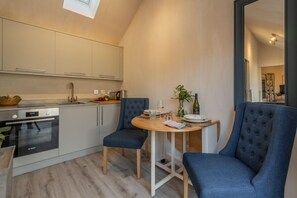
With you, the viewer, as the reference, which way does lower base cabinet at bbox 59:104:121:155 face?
facing the viewer and to the right of the viewer

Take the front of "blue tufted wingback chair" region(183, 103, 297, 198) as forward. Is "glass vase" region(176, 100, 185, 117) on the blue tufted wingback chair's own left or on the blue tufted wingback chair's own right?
on the blue tufted wingback chair's own right

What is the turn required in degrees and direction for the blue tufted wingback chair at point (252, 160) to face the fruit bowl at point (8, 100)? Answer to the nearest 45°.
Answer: approximately 45° to its right

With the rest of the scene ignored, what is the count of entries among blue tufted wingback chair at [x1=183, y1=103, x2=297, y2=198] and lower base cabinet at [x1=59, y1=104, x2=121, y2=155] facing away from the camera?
0

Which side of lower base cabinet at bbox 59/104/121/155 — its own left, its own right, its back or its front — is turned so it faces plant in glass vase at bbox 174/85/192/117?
front

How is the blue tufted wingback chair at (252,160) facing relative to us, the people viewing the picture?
facing the viewer and to the left of the viewer

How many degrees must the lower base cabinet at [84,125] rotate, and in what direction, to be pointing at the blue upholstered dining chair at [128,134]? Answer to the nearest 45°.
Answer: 0° — it already faces it

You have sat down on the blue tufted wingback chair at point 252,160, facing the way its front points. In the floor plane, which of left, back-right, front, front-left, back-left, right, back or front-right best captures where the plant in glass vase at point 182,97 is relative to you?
right

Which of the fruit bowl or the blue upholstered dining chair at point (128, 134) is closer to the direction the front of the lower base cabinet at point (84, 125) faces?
the blue upholstered dining chair

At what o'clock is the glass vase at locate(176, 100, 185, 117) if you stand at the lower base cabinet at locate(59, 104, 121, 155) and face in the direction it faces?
The glass vase is roughly at 12 o'clock from the lower base cabinet.
